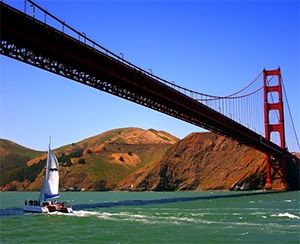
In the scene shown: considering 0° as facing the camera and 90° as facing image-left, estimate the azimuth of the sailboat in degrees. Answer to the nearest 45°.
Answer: approximately 135°
